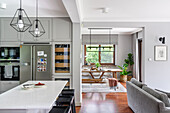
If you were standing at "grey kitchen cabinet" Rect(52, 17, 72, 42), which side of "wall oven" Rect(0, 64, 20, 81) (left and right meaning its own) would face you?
left

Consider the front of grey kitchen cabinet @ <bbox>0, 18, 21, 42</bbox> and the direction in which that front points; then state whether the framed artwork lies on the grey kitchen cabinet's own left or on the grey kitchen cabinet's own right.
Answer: on the grey kitchen cabinet's own left

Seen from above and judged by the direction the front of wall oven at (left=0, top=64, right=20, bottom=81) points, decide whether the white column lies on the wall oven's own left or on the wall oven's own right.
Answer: on the wall oven's own left

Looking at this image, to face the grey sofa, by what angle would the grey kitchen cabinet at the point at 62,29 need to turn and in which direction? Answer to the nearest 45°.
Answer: approximately 45° to its left
